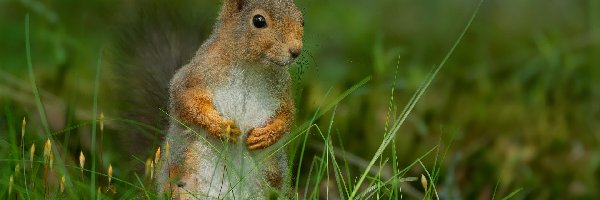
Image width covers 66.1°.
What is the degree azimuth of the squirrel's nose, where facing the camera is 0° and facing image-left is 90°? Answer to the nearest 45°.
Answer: approximately 315°

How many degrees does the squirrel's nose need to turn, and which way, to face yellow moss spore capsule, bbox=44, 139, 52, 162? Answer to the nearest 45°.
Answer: approximately 135° to its right

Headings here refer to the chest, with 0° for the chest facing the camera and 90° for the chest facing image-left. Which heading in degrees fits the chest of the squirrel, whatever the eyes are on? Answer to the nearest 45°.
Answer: approximately 315°
